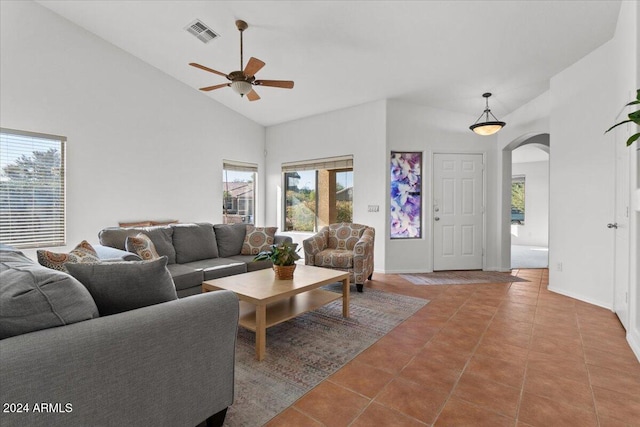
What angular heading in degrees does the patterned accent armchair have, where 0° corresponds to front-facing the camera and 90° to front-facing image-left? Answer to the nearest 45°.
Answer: approximately 45°

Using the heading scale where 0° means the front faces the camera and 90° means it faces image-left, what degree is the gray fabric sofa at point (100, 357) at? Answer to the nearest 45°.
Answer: approximately 225°

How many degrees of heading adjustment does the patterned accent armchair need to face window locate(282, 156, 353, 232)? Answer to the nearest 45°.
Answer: approximately 135° to its right

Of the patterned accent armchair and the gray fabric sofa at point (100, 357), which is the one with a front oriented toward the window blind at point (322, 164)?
the gray fabric sofa

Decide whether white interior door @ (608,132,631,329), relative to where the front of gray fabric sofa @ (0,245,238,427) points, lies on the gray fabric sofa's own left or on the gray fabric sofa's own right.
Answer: on the gray fabric sofa's own right

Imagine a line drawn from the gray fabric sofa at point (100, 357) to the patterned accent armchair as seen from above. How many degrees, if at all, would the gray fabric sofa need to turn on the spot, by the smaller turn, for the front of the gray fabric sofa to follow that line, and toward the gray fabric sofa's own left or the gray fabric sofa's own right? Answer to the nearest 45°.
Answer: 0° — it already faces it

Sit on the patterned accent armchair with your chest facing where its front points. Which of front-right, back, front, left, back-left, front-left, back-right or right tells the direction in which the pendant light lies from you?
back-left

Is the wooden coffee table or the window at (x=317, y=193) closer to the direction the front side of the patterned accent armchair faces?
the wooden coffee table

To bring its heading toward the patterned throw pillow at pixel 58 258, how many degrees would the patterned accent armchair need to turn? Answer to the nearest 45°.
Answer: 0° — it already faces it

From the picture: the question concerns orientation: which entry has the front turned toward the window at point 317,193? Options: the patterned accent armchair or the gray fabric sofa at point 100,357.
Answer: the gray fabric sofa
